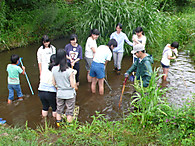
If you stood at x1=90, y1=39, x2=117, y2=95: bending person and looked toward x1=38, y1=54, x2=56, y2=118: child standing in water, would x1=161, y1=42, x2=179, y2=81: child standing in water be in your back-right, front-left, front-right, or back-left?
back-left

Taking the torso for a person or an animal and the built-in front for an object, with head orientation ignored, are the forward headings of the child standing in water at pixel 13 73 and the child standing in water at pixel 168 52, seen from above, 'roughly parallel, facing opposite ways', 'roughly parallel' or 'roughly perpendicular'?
roughly perpendicular

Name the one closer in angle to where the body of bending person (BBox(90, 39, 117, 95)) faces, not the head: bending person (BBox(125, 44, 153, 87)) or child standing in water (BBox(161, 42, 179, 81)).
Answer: the child standing in water

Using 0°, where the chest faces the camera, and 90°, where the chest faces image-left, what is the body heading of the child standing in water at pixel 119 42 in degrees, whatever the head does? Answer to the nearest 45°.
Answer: approximately 0°

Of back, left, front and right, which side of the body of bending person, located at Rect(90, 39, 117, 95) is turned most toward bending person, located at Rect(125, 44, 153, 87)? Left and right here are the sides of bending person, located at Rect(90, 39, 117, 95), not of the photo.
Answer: right

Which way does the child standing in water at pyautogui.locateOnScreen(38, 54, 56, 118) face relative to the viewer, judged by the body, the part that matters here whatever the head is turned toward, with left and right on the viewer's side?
facing away from the viewer and to the right of the viewer

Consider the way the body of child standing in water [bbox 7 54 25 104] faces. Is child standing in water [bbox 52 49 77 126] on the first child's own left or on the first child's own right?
on the first child's own right

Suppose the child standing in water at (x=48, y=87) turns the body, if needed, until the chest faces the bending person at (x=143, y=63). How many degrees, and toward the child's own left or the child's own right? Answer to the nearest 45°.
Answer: approximately 45° to the child's own right

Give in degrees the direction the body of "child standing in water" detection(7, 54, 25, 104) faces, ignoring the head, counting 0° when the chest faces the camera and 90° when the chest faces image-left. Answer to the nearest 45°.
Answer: approximately 225°
